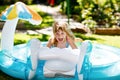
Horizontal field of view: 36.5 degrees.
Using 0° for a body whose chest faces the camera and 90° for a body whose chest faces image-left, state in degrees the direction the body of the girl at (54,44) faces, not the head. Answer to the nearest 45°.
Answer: approximately 0°

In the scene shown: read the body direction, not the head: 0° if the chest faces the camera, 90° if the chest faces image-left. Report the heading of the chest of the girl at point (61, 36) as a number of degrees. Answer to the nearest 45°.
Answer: approximately 0°
